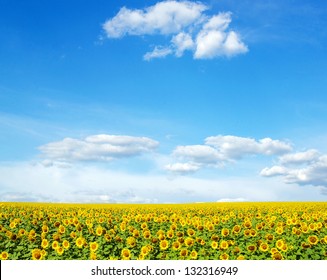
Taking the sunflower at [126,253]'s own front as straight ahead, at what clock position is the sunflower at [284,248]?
the sunflower at [284,248] is roughly at 9 o'clock from the sunflower at [126,253].

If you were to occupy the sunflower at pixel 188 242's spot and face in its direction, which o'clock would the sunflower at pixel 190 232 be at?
the sunflower at pixel 190 232 is roughly at 6 o'clock from the sunflower at pixel 188 242.

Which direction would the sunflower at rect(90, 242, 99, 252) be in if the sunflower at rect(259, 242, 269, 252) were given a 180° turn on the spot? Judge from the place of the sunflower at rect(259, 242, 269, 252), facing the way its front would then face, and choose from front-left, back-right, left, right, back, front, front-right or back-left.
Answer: left

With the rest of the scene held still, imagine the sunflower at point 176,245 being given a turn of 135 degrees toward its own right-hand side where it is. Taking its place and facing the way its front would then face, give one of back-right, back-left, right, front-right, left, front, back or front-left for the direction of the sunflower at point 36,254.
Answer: front-left

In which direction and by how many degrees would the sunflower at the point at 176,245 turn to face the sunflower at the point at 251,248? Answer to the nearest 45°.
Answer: approximately 90° to its left

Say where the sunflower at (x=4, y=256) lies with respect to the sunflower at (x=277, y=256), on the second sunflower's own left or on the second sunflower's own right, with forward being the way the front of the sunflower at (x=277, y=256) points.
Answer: on the second sunflower's own right

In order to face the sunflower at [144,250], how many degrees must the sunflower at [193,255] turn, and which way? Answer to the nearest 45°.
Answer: approximately 90° to its right

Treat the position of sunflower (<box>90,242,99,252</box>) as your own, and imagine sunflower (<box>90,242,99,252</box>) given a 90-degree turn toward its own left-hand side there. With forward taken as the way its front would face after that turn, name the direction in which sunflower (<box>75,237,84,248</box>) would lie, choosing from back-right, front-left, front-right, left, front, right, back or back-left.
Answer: back-left

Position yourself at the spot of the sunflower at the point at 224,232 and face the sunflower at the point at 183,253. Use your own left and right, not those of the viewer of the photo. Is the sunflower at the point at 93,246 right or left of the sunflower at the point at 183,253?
right

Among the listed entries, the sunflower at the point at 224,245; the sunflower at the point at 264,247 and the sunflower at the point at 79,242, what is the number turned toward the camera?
3

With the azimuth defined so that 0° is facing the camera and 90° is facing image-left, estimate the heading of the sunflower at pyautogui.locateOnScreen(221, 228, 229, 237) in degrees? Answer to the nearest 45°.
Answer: approximately 0°
